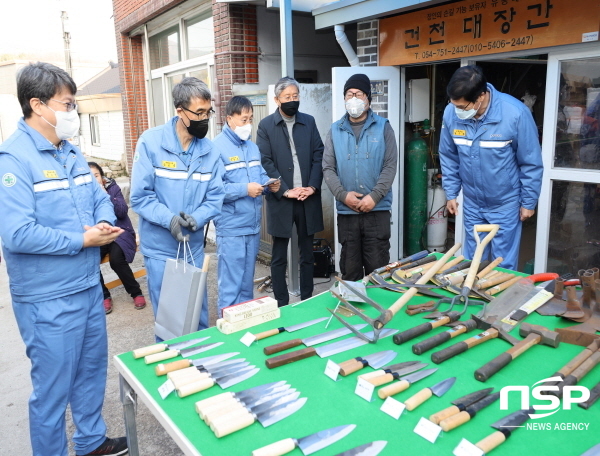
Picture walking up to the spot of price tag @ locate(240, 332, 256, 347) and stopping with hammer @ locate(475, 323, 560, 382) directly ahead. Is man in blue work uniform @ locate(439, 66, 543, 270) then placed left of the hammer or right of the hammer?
left

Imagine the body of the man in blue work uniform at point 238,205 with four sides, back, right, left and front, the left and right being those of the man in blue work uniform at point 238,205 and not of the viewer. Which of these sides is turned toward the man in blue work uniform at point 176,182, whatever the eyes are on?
right

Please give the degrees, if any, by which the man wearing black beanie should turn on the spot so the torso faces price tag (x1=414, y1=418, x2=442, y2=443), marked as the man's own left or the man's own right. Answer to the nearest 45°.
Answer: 0° — they already face it

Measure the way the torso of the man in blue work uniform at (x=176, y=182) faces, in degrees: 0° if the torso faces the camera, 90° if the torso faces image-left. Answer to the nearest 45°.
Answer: approximately 315°
